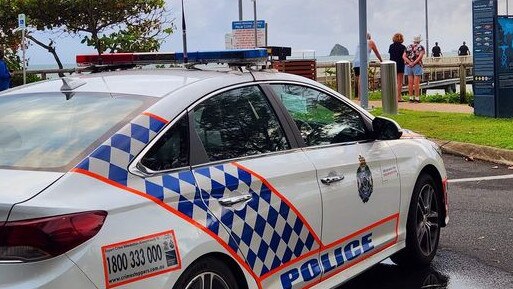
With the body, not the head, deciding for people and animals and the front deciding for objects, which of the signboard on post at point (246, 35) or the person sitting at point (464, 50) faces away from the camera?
the person sitting

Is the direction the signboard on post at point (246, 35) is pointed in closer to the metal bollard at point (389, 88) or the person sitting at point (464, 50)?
the metal bollard

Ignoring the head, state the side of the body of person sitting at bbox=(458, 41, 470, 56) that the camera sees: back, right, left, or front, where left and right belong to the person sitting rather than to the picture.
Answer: back

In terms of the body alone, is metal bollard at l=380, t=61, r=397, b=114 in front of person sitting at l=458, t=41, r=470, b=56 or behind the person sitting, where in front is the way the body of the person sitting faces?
behind

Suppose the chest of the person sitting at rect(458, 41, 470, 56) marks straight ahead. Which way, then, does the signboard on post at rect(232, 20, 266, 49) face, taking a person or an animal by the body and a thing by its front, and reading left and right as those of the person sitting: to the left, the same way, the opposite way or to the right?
the opposite way

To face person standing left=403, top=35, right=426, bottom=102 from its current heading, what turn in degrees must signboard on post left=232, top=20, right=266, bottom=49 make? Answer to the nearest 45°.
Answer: approximately 90° to its left

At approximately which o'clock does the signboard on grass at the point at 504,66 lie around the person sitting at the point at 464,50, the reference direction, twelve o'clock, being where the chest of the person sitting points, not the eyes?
The signboard on grass is roughly at 6 o'clock from the person sitting.

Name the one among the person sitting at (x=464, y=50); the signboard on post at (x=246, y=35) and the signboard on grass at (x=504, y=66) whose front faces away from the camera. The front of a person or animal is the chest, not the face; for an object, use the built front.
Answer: the person sitting

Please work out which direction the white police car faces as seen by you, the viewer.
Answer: facing away from the viewer and to the right of the viewer

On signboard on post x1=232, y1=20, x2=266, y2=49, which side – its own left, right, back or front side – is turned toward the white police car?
front

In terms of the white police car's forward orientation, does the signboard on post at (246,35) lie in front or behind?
in front

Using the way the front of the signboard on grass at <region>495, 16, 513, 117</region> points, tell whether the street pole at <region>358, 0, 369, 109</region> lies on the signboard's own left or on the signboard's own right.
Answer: on the signboard's own right
